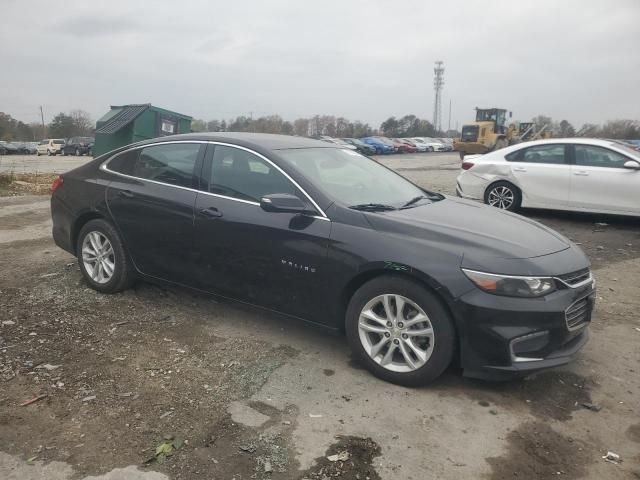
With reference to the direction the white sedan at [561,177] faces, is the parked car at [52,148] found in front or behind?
behind

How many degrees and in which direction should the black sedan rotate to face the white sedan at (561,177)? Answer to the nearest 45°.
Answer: approximately 90° to its left

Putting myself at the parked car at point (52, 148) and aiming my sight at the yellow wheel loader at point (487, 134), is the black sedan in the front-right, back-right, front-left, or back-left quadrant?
front-right

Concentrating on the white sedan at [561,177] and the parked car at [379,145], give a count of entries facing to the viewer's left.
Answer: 0

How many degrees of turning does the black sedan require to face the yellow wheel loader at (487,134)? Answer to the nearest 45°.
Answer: approximately 135° to its left

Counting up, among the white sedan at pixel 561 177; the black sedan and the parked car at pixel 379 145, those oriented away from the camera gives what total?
0

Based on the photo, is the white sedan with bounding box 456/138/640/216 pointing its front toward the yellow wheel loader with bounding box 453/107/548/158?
no

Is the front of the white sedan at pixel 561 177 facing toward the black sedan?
no

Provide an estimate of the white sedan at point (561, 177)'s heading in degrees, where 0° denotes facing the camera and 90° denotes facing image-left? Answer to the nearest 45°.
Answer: approximately 270°

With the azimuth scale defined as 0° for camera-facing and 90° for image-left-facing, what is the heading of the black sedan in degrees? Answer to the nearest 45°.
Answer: approximately 315°

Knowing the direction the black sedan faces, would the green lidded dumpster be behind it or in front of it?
behind

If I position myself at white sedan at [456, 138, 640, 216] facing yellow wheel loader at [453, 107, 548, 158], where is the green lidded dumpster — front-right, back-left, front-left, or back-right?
front-left

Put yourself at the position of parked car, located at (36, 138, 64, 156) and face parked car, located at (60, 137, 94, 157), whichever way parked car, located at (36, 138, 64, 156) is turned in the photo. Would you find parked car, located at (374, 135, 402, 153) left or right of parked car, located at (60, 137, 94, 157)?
left

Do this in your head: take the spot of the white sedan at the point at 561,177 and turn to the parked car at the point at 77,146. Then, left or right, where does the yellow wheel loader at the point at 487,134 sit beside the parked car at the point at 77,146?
right

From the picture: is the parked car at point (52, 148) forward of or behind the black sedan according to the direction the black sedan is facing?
behind

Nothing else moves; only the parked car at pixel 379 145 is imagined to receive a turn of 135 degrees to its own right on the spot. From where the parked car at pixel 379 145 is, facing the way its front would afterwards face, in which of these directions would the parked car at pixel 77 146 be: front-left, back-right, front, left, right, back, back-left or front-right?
front

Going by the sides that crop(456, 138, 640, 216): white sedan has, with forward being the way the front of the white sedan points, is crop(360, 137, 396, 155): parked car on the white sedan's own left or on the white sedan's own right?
on the white sedan's own left

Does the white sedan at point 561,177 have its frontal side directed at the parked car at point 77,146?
no

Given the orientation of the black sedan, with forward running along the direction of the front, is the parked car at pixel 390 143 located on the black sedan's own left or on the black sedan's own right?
on the black sedan's own left
